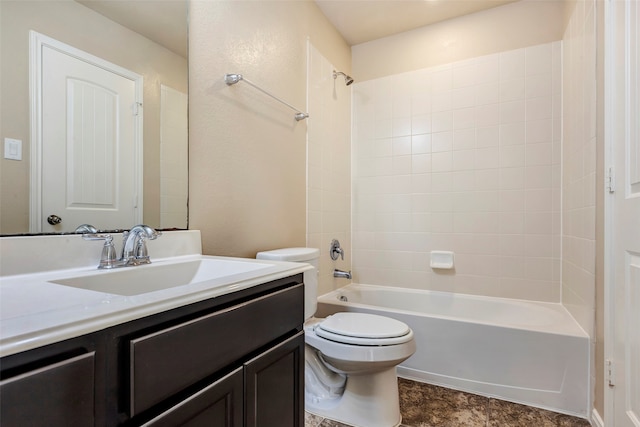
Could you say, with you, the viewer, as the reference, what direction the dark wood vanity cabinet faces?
facing the viewer and to the right of the viewer

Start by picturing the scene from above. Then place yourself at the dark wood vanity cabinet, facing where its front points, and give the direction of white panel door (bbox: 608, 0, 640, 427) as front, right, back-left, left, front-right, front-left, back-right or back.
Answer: front-left

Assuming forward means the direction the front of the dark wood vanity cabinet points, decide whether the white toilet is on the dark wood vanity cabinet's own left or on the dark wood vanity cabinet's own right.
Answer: on the dark wood vanity cabinet's own left

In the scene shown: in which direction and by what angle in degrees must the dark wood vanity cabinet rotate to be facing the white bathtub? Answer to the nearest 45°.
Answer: approximately 45° to its left
